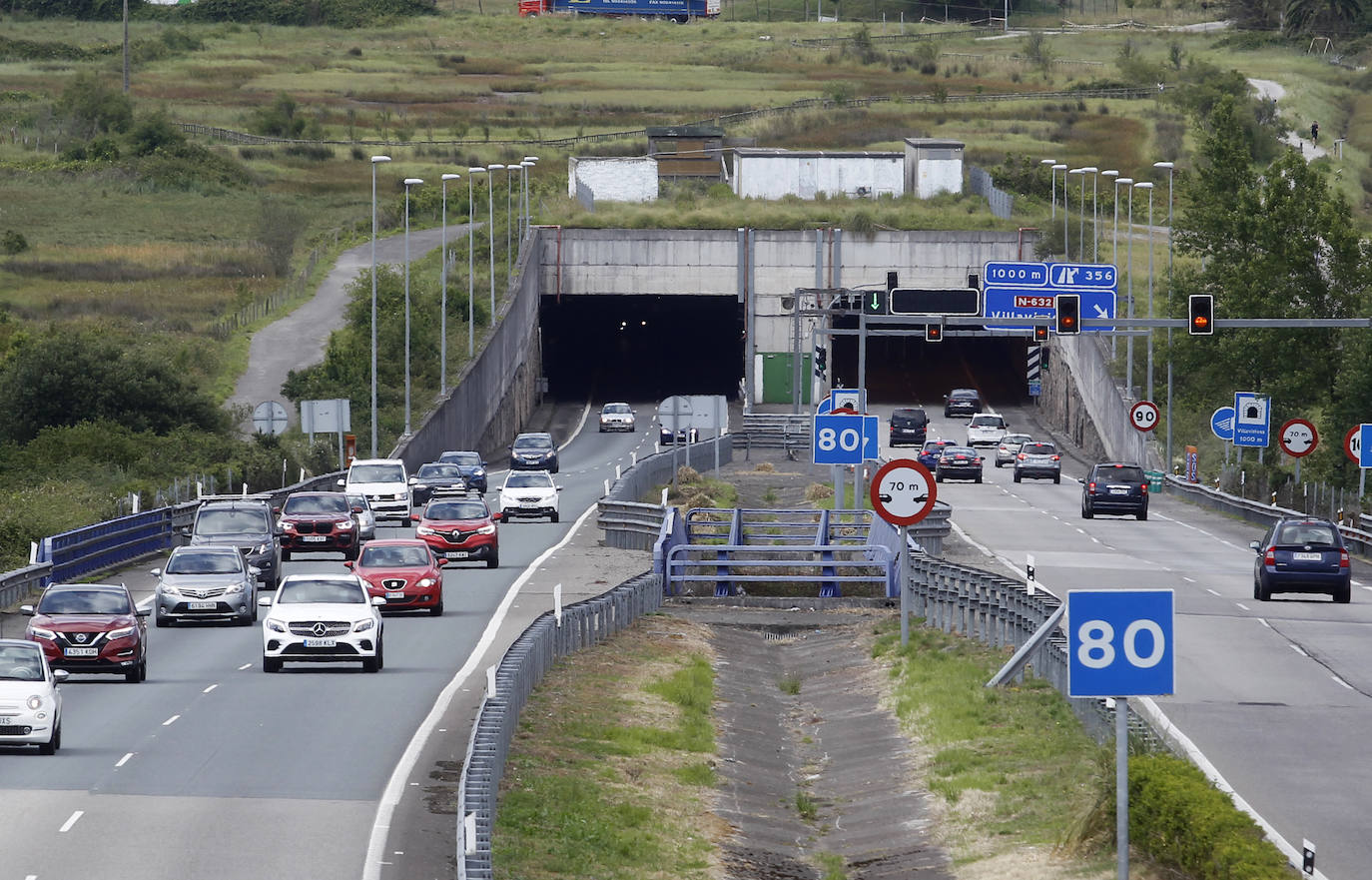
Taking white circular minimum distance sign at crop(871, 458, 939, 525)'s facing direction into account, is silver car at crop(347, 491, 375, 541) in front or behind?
behind

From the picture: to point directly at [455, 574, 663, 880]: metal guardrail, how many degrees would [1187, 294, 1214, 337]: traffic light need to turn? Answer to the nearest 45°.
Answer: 0° — it already faces it

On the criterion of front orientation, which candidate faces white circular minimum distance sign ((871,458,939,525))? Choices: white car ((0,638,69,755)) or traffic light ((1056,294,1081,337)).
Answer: the traffic light

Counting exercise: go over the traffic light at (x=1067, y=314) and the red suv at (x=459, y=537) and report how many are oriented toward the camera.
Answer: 2

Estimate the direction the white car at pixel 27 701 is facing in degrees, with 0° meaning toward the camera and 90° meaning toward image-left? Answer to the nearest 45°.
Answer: approximately 0°

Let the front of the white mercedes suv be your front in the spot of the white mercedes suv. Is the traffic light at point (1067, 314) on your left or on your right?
on your left

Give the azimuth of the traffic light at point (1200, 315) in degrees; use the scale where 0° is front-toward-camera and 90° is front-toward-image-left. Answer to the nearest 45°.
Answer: approximately 0°

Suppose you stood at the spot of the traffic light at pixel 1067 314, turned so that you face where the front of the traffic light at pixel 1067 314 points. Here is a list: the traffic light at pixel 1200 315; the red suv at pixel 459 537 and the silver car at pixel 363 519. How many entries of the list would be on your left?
1
